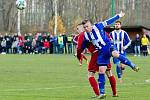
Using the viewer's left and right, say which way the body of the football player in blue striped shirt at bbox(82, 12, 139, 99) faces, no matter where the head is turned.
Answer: facing the viewer and to the left of the viewer
